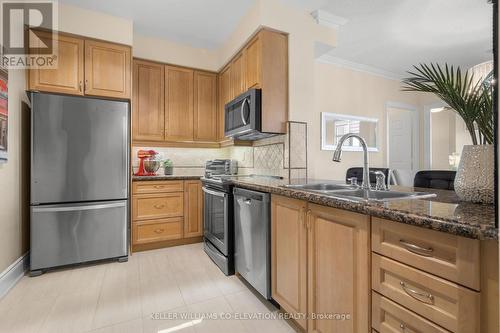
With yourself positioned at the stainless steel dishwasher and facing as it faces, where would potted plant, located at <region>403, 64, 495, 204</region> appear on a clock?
The potted plant is roughly at 9 o'clock from the stainless steel dishwasher.

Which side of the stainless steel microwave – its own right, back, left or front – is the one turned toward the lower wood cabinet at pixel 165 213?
right

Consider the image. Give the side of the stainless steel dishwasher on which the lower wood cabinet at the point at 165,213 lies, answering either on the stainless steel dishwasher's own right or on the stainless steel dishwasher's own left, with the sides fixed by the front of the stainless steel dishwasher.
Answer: on the stainless steel dishwasher's own right
